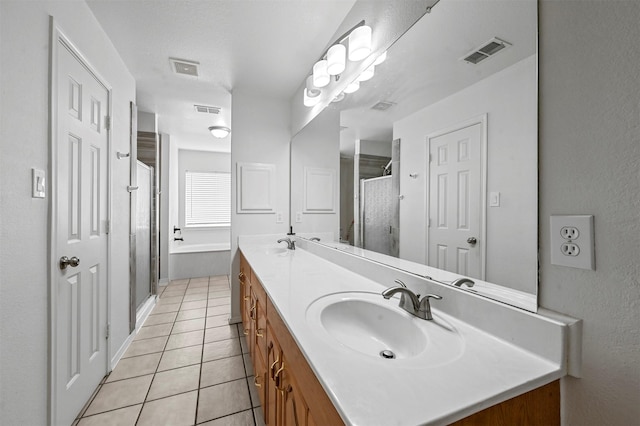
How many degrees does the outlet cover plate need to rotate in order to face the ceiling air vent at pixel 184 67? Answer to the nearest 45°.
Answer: approximately 45° to its right

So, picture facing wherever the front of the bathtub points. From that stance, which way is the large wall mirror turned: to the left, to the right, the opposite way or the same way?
to the right

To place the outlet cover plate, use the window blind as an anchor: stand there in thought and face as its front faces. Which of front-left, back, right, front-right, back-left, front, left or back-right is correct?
front

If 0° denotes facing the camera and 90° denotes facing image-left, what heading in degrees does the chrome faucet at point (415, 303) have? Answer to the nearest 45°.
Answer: approximately 45°

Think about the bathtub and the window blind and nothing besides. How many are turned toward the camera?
2

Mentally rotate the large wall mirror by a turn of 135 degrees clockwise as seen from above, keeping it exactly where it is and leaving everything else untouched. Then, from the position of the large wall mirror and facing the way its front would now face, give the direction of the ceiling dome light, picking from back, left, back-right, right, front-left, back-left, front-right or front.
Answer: front-left

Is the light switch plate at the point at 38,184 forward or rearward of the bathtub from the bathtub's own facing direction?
forward

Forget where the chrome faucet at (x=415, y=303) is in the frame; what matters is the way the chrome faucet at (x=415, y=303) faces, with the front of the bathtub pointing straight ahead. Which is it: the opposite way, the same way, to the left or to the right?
to the right

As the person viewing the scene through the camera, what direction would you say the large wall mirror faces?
facing the viewer and to the left of the viewer

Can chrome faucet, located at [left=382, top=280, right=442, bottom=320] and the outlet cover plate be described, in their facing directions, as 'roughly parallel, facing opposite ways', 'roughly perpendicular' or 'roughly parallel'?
roughly parallel

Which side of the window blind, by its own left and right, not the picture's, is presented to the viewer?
front

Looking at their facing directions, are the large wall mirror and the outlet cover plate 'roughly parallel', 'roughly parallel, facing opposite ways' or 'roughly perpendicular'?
roughly parallel

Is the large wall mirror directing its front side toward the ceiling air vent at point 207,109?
no

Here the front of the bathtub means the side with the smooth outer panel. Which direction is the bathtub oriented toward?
toward the camera

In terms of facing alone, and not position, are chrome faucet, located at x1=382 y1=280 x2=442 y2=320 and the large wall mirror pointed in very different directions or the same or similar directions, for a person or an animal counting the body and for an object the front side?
same or similar directions

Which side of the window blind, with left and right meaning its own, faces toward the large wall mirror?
front
